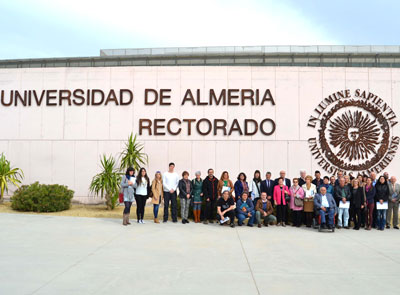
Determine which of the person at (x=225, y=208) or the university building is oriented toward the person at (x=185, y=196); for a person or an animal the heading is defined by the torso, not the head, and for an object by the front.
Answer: the university building

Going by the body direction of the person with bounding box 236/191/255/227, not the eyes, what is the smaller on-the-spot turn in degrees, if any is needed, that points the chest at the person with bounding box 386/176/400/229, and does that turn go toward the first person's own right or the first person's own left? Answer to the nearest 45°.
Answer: approximately 90° to the first person's own left

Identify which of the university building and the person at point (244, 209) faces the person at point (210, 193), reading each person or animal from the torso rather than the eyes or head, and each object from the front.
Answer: the university building

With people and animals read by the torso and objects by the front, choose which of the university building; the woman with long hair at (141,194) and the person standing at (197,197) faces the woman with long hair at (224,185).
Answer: the university building

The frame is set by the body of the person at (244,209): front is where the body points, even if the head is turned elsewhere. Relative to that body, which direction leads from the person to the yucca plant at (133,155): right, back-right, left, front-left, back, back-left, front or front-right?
back-right

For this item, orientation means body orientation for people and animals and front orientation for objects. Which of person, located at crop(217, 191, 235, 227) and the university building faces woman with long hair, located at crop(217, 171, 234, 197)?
the university building
